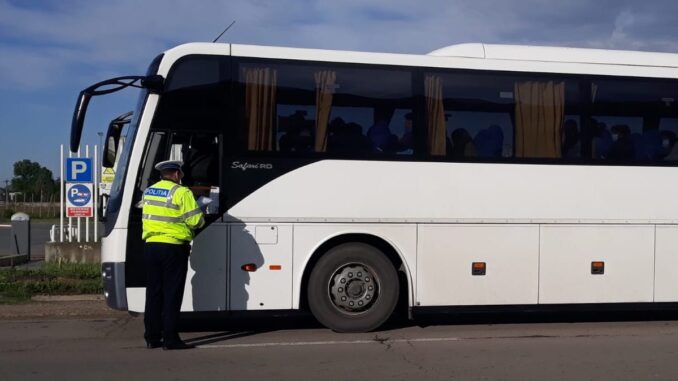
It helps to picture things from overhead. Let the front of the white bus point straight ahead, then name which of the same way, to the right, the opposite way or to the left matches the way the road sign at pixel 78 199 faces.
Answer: to the left

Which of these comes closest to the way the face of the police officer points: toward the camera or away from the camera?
away from the camera

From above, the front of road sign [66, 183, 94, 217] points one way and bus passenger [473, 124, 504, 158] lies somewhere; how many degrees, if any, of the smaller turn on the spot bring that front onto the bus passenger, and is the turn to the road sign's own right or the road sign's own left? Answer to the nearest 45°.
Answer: approximately 45° to the road sign's own left

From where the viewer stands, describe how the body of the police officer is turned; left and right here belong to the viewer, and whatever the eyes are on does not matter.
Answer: facing away from the viewer and to the right of the viewer

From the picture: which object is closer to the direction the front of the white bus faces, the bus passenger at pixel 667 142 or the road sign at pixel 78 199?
the road sign

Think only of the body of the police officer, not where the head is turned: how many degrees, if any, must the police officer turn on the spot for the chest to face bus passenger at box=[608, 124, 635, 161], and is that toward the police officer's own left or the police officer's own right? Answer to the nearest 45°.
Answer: approximately 45° to the police officer's own right

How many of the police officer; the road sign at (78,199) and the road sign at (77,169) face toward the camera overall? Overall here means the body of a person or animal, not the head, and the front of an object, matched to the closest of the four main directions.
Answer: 2

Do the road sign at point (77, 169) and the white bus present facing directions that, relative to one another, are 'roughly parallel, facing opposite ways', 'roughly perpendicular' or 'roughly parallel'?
roughly perpendicular

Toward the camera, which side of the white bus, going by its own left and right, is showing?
left

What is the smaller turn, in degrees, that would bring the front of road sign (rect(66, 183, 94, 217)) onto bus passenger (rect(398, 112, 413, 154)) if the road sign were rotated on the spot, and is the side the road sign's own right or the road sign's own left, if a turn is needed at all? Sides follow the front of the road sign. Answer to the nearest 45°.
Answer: approximately 45° to the road sign's own left
